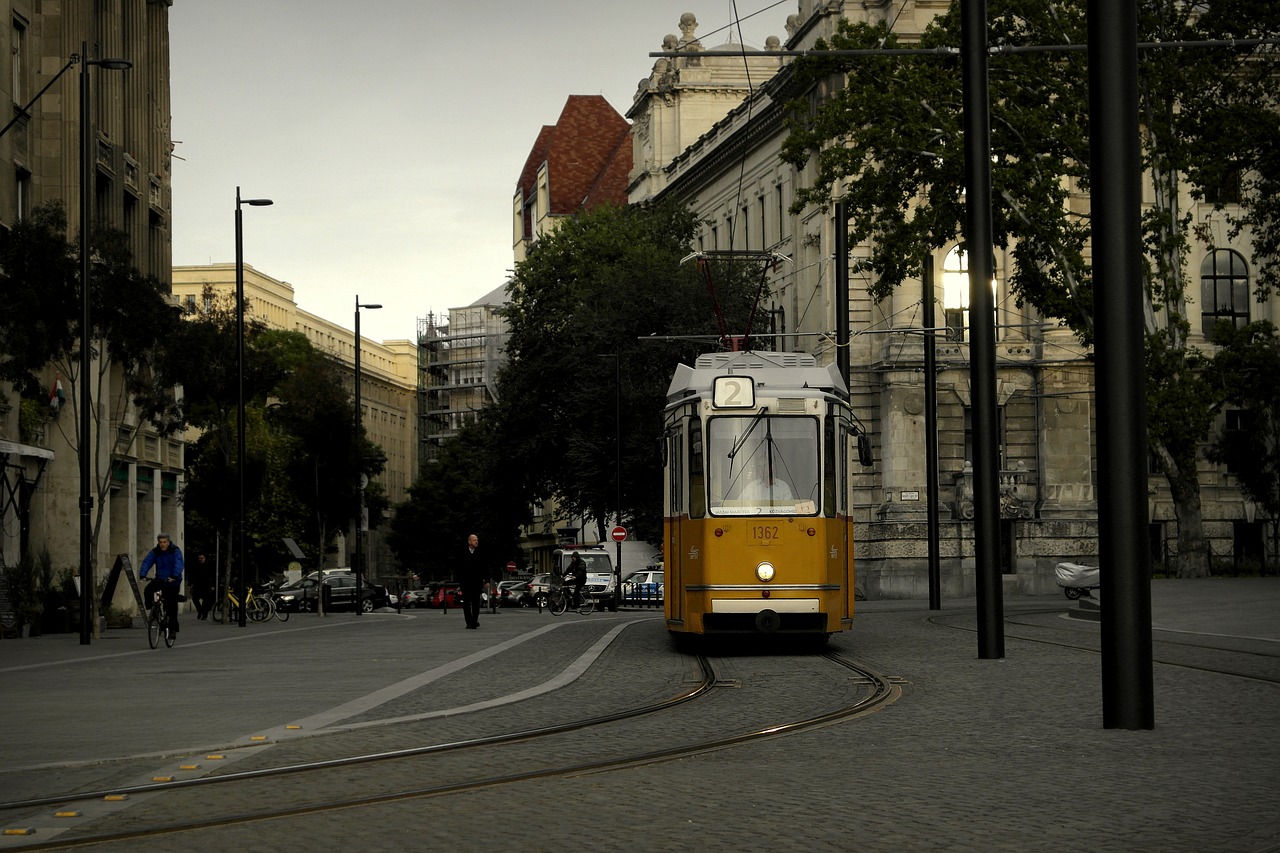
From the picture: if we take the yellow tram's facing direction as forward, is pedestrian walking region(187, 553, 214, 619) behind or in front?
behind

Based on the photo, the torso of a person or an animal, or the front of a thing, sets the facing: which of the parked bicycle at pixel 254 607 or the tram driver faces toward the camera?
the tram driver

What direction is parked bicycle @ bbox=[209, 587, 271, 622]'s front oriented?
to the viewer's left

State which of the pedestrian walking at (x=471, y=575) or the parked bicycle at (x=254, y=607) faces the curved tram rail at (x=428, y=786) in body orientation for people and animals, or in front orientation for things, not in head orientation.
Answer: the pedestrian walking

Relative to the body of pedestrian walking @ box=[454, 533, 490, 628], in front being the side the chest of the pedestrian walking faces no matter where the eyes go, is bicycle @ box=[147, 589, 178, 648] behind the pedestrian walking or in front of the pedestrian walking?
in front

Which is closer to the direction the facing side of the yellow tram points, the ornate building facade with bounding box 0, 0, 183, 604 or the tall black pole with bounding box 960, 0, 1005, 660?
the tall black pole

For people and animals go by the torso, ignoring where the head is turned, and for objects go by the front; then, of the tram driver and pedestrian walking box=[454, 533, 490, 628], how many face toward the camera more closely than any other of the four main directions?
2

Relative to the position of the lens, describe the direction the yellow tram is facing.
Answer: facing the viewer

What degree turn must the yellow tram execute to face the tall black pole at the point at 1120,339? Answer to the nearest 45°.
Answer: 0° — it already faces it

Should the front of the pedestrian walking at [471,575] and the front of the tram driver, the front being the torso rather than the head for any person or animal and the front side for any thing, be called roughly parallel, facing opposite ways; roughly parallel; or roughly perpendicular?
roughly parallel

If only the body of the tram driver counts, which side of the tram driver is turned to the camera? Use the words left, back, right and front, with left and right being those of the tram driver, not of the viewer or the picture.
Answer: front

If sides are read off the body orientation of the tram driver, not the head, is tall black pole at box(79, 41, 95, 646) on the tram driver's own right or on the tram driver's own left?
on the tram driver's own right

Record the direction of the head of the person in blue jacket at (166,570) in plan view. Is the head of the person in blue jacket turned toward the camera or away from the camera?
toward the camera

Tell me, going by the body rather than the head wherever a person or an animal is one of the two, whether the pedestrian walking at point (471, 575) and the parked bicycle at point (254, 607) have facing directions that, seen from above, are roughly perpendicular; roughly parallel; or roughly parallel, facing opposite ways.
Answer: roughly perpendicular
